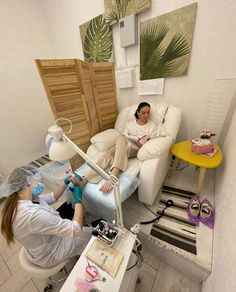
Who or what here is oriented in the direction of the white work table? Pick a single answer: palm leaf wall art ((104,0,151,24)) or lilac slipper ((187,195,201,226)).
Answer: the palm leaf wall art

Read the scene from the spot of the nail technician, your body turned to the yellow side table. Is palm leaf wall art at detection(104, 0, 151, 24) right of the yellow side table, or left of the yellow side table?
left

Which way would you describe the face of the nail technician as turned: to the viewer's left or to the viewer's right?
to the viewer's right

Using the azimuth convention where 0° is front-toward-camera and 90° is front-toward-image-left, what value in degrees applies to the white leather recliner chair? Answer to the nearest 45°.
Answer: approximately 45°

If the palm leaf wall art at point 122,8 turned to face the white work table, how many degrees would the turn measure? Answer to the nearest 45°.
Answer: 0° — it already faces it

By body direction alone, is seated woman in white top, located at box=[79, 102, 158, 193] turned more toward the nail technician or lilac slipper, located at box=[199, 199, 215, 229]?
the nail technician

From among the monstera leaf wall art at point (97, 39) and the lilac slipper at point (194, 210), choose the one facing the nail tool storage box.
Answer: the monstera leaf wall art

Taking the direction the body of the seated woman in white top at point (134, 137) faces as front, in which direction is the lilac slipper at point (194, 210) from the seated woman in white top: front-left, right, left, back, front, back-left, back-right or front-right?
left
